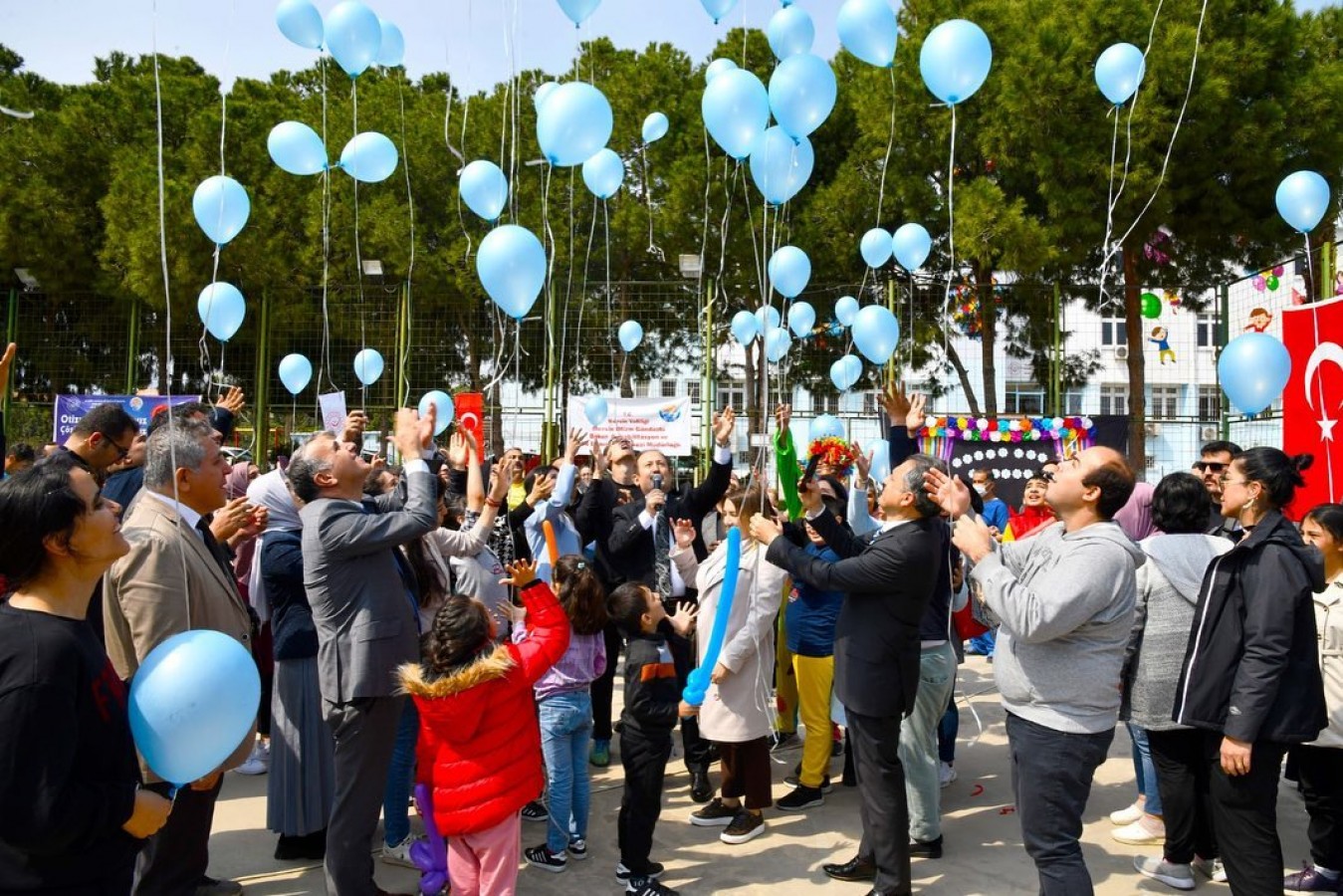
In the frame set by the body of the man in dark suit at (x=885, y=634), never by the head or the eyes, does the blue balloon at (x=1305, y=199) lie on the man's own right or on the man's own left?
on the man's own right

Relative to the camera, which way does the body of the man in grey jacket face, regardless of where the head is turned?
to the viewer's right

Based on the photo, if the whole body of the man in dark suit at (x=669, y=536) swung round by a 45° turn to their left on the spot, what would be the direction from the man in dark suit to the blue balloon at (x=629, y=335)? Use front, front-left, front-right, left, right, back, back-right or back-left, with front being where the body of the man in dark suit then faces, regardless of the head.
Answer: back-left

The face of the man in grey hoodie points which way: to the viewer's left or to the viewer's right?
to the viewer's left

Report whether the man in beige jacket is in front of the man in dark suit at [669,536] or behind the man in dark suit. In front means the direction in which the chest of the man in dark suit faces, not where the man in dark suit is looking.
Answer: in front

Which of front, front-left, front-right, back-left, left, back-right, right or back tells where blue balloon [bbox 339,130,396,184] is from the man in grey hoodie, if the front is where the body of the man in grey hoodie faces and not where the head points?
front-right

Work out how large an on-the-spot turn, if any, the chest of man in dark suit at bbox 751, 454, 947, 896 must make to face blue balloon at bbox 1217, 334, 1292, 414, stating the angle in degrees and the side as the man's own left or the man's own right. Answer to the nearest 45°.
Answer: approximately 135° to the man's own right

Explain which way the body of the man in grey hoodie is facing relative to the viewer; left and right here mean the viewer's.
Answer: facing to the left of the viewer

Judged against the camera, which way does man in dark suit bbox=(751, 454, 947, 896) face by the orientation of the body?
to the viewer's left

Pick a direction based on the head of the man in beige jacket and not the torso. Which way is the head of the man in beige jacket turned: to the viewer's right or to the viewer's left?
to the viewer's right

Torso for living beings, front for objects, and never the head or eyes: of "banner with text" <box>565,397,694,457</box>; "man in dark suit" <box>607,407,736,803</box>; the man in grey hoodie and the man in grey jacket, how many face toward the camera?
2
